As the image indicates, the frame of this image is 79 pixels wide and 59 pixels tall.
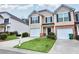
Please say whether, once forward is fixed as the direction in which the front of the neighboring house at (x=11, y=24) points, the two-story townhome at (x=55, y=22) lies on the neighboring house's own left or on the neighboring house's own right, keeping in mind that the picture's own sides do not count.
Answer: on the neighboring house's own left

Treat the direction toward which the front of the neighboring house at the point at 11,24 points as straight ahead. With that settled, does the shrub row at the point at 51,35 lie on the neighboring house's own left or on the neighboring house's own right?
on the neighboring house's own left
